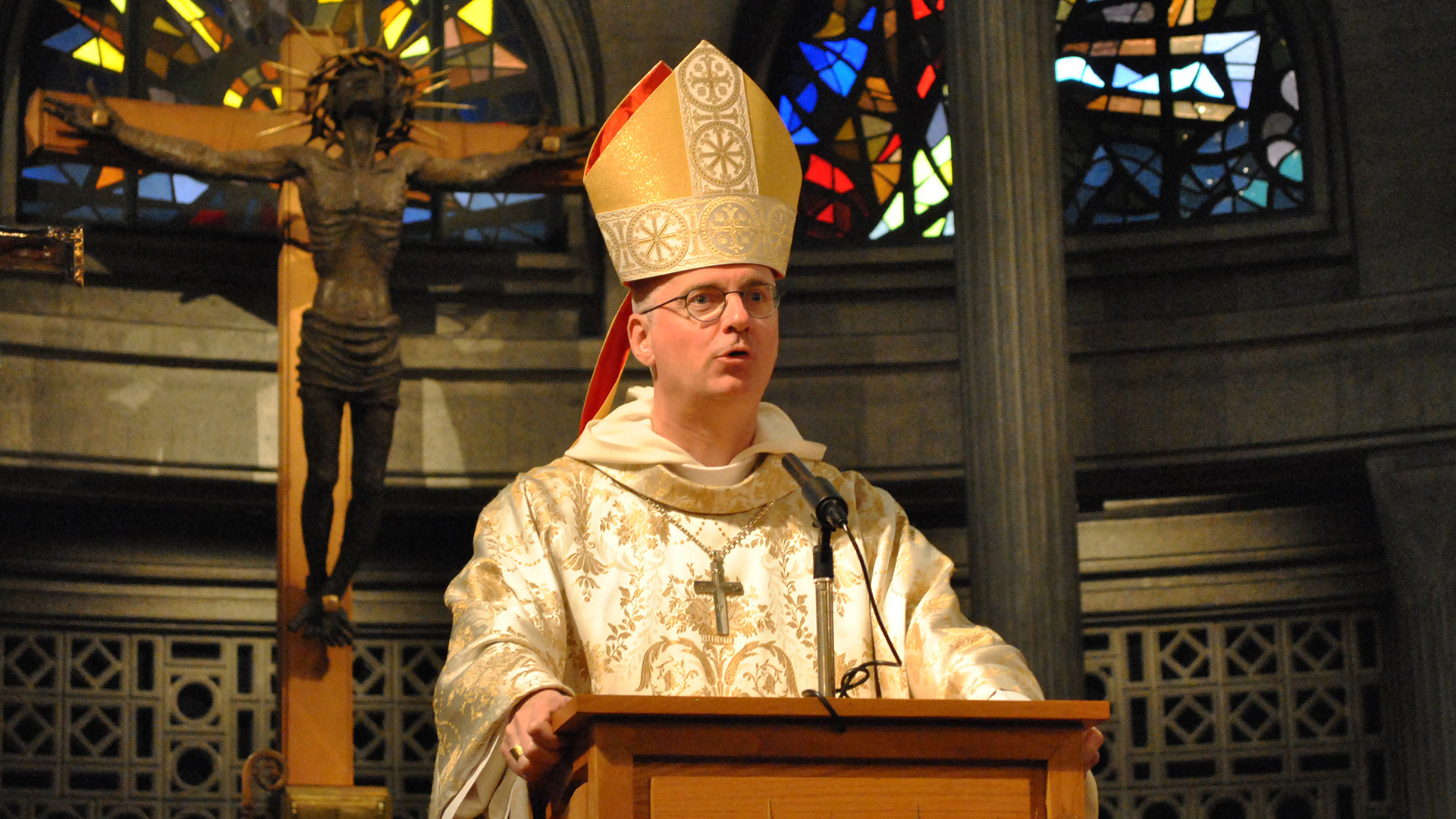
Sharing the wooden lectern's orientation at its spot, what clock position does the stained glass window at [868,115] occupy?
The stained glass window is roughly at 6 o'clock from the wooden lectern.

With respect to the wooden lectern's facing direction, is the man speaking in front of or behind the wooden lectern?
behind

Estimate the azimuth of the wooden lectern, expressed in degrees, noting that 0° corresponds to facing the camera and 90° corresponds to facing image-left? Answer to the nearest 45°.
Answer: approximately 0°

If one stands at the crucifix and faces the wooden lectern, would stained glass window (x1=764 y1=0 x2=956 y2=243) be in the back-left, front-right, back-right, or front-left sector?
back-left

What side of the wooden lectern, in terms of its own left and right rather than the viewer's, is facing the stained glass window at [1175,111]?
back
